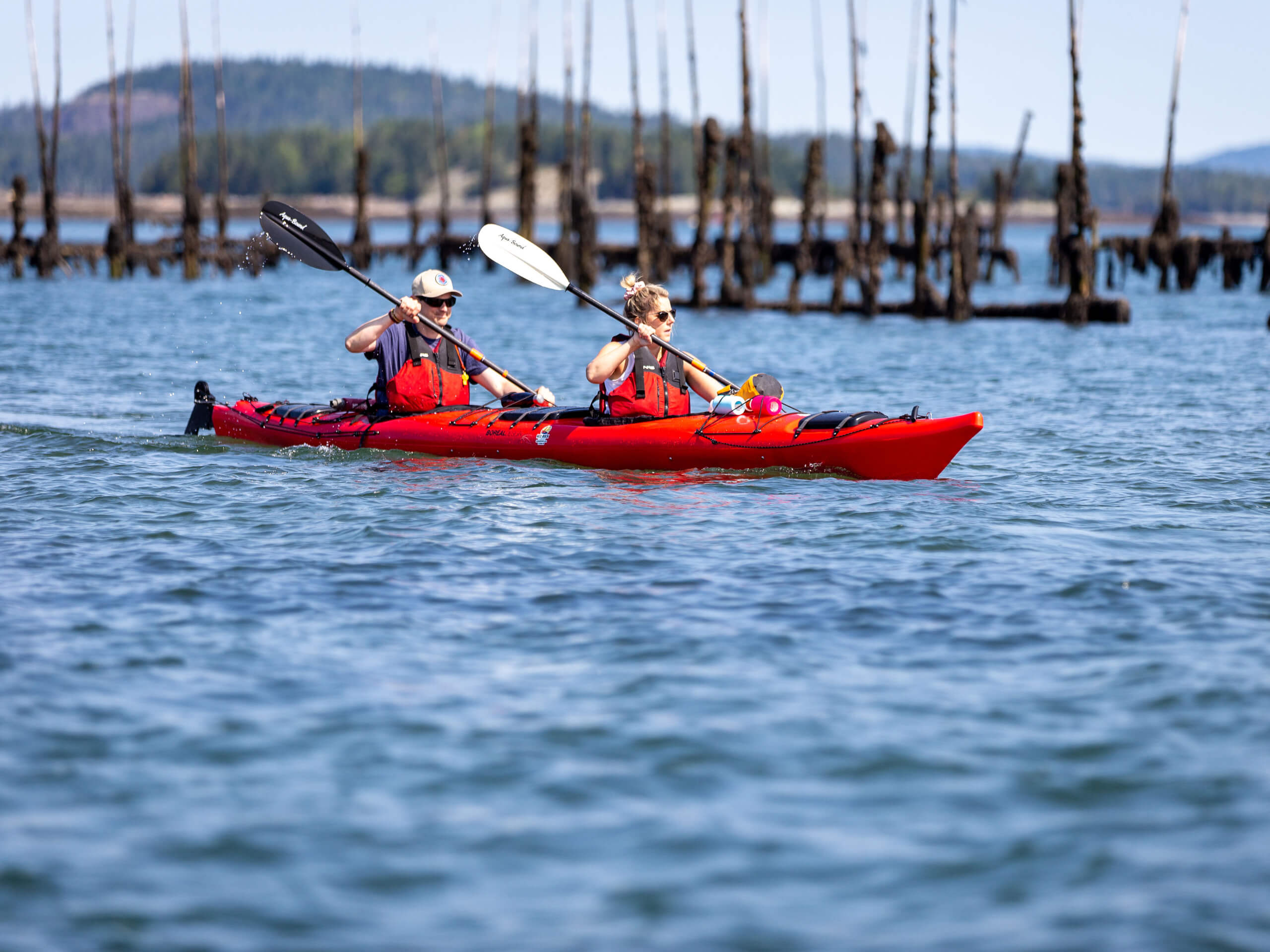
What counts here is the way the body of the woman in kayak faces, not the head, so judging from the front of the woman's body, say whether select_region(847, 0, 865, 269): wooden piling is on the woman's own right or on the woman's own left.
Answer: on the woman's own left

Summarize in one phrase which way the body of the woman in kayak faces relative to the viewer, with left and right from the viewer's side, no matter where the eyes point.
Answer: facing the viewer and to the right of the viewer

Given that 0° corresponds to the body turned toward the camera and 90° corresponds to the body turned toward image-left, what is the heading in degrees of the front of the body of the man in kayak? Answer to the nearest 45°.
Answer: approximately 315°

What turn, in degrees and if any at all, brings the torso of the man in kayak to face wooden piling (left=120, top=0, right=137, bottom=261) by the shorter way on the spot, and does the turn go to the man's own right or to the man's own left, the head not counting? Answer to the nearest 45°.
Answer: approximately 135° to the man's own left

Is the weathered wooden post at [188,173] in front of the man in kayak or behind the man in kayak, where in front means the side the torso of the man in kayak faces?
behind

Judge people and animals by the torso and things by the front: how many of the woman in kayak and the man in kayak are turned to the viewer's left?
0

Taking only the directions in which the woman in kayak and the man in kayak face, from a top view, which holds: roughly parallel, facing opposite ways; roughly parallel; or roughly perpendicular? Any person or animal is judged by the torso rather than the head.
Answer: roughly parallel

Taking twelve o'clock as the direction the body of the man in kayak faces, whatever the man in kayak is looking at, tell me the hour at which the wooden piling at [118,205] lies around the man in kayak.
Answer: The wooden piling is roughly at 7 o'clock from the man in kayak.
